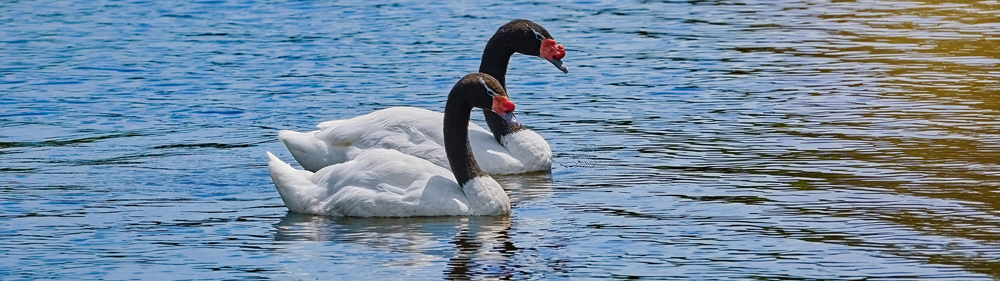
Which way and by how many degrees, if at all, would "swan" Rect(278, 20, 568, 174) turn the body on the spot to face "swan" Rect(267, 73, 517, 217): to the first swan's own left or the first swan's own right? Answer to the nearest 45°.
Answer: approximately 90° to the first swan's own right

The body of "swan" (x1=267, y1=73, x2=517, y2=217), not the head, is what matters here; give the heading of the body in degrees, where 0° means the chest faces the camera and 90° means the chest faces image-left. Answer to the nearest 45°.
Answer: approximately 270°

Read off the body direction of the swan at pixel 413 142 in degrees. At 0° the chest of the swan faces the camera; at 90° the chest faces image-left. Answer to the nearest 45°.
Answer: approximately 270°

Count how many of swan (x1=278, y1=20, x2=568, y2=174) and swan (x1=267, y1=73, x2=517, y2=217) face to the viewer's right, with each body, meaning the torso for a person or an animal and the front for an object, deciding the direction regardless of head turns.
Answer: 2

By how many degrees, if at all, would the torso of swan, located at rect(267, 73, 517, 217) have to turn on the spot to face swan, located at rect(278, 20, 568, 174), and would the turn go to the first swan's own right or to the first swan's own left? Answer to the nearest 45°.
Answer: approximately 90° to the first swan's own left
